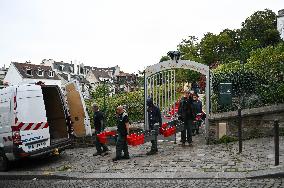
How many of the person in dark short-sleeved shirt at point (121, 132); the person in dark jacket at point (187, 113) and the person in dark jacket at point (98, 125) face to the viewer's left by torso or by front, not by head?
2

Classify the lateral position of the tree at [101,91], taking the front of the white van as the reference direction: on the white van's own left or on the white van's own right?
on the white van's own right

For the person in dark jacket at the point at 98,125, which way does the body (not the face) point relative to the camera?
to the viewer's left

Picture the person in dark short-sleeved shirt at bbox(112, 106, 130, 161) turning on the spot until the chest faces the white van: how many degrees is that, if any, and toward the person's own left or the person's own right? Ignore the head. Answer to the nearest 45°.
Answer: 0° — they already face it

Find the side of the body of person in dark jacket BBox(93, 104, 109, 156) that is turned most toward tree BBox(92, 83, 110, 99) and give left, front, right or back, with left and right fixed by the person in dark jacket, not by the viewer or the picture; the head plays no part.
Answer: right

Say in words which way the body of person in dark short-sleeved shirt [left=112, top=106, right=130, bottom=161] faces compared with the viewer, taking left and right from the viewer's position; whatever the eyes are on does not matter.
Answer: facing to the left of the viewer

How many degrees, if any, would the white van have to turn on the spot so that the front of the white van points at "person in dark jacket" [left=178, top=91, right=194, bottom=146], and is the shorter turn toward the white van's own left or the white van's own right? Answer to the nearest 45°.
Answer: approximately 135° to the white van's own right

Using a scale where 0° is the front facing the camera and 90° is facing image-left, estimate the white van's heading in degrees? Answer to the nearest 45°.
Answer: approximately 135°

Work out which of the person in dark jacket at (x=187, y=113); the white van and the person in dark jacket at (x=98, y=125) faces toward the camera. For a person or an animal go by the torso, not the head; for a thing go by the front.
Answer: the person in dark jacket at (x=187, y=113)
